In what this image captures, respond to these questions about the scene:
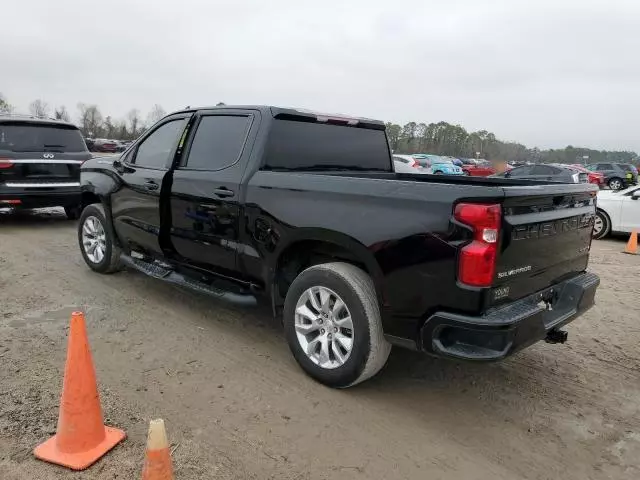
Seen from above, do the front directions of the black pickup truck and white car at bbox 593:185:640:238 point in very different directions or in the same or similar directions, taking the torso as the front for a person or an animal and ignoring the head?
same or similar directions

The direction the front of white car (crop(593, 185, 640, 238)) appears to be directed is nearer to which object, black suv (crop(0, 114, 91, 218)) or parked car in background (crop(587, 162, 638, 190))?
the black suv

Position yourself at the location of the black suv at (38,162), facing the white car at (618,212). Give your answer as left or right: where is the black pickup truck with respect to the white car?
right

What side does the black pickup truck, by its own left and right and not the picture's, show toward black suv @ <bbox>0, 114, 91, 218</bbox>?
front

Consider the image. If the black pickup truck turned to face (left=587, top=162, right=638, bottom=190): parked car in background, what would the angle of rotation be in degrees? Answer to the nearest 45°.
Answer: approximately 90° to its right

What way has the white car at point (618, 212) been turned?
to the viewer's left

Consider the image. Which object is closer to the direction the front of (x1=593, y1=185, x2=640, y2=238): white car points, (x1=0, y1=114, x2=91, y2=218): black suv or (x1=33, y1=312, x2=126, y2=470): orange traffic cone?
the black suv

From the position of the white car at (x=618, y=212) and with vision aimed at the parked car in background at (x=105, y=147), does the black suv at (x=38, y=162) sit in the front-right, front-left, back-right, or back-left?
front-left

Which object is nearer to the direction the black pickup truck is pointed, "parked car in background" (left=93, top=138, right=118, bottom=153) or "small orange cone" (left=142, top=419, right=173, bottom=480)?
the parked car in background

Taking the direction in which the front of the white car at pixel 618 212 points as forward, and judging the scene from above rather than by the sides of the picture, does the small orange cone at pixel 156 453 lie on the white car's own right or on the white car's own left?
on the white car's own left

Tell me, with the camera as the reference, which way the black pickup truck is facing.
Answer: facing away from the viewer and to the left of the viewer

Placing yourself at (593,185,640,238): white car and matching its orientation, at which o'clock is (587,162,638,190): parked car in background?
The parked car in background is roughly at 3 o'clock from the white car.

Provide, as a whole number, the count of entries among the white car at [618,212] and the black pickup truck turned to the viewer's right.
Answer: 0

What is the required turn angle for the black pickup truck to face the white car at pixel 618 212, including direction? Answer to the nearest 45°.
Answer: approximately 90° to its right

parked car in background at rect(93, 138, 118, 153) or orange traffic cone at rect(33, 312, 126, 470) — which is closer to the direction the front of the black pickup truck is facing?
the parked car in background

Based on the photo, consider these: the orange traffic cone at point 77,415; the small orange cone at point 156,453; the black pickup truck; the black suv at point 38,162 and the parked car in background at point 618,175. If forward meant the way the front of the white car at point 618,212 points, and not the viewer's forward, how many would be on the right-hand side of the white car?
1
